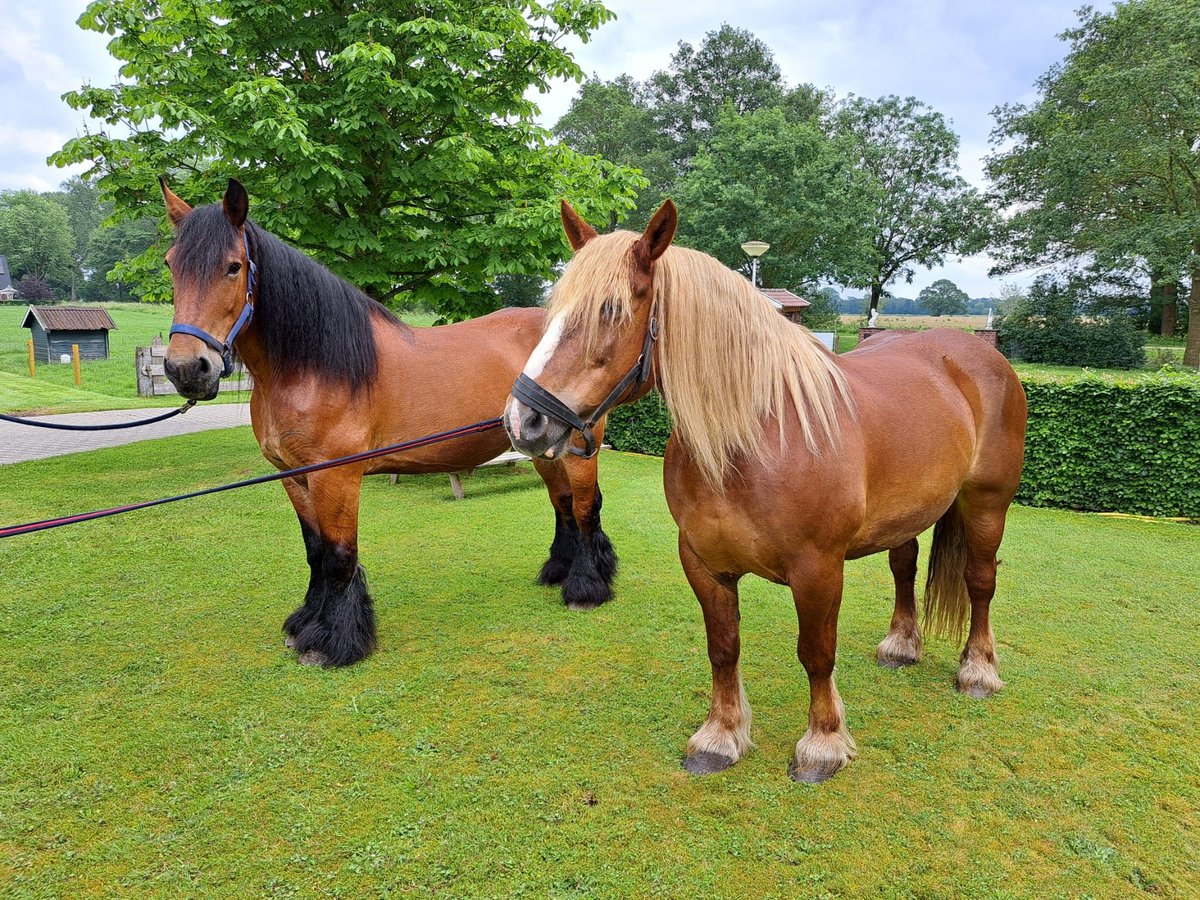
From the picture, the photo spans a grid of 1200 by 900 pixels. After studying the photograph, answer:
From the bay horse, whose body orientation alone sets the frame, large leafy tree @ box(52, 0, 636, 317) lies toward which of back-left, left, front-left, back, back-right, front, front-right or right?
back-right

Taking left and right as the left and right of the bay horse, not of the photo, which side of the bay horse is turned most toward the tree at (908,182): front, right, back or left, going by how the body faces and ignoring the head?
back

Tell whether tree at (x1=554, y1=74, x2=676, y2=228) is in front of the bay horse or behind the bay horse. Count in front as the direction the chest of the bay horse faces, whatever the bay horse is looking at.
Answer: behind

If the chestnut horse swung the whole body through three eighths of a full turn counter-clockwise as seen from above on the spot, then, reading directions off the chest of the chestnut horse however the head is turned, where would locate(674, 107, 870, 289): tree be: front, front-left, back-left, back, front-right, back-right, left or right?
left

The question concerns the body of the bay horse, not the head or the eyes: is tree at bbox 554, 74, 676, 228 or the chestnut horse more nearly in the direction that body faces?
the chestnut horse

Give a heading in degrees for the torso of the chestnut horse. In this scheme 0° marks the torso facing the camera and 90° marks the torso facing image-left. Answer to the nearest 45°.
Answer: approximately 45°

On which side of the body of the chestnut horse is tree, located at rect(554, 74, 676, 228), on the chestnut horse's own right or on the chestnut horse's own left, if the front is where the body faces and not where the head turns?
on the chestnut horse's own right

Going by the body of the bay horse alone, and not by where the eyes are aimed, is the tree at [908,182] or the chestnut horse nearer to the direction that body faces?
the chestnut horse

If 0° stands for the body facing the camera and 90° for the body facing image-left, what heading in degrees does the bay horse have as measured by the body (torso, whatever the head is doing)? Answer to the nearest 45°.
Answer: approximately 45°
